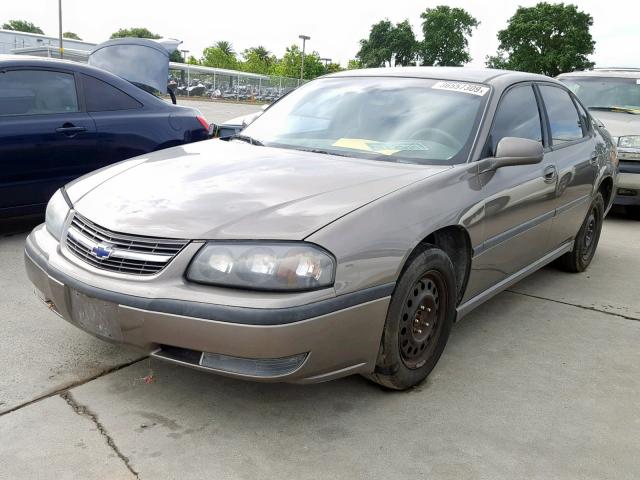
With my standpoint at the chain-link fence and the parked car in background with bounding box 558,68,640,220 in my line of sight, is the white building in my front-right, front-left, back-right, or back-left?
back-right

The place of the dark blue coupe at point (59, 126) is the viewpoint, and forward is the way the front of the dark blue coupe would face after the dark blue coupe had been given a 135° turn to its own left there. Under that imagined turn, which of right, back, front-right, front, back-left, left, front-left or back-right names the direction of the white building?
back-left

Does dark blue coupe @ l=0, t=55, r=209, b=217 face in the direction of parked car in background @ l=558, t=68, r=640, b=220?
no
